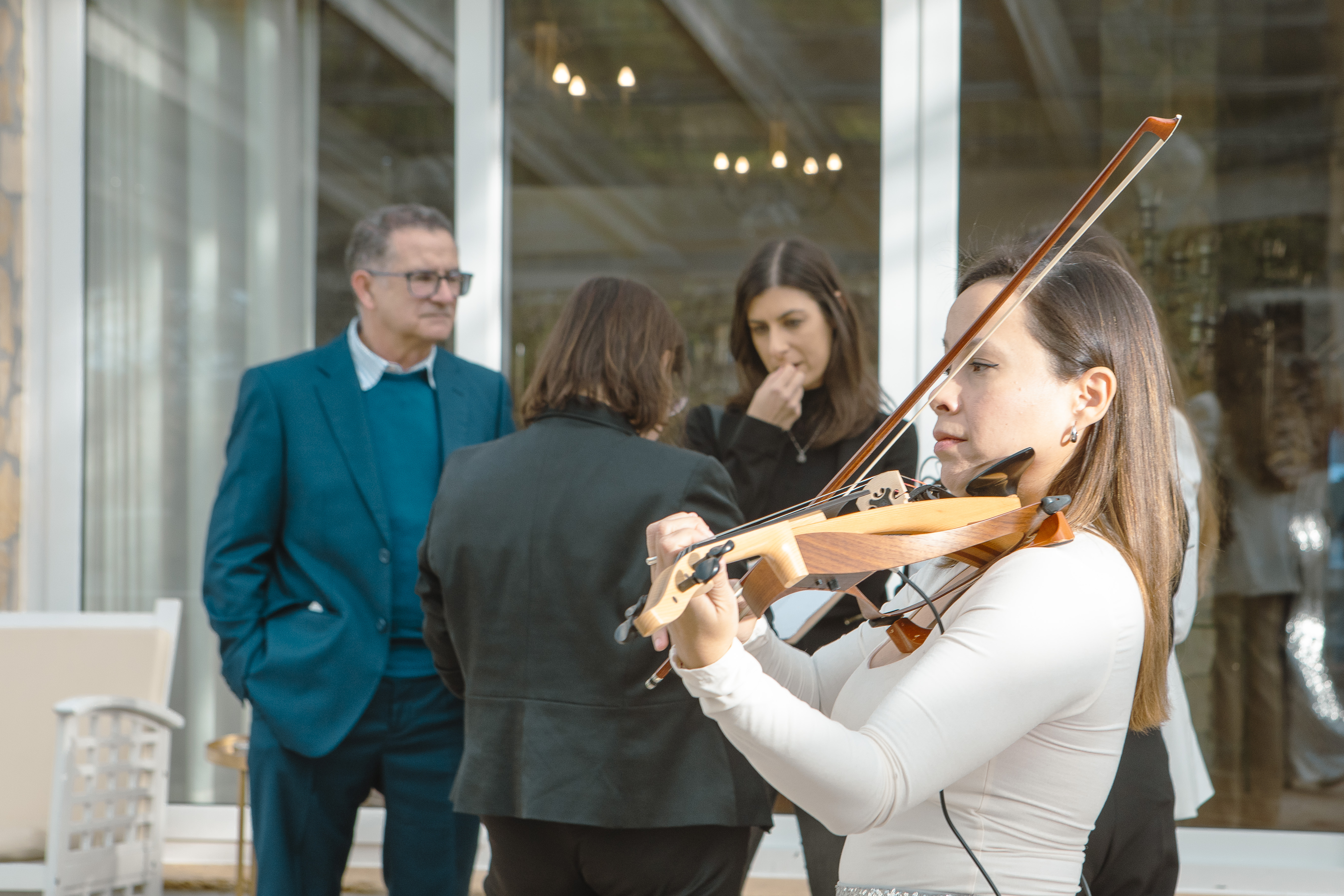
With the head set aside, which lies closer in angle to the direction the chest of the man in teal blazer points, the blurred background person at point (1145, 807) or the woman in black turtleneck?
the blurred background person

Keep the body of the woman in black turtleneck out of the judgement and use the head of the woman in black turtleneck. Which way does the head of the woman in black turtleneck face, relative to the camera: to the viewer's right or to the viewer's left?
to the viewer's left

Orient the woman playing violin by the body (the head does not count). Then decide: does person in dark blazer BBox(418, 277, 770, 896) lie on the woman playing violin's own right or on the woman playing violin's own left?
on the woman playing violin's own right

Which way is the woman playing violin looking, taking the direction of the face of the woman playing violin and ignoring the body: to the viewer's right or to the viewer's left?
to the viewer's left

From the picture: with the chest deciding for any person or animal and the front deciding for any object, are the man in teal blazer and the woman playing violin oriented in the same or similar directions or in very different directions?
very different directions

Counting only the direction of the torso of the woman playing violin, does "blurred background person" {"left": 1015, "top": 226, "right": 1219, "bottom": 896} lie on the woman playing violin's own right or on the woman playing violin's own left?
on the woman playing violin's own right

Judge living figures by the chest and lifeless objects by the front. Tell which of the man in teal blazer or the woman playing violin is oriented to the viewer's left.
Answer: the woman playing violin

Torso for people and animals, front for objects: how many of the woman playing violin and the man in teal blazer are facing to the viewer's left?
1

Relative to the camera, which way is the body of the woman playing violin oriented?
to the viewer's left

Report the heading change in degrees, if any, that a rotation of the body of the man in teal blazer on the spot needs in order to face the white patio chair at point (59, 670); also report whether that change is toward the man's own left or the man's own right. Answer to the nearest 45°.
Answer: approximately 180°

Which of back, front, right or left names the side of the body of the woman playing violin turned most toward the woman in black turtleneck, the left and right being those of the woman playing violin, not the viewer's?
right

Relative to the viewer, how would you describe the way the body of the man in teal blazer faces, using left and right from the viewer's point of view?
facing the viewer and to the right of the viewer

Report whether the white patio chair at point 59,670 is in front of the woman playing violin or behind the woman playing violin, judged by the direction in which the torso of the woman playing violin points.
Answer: in front

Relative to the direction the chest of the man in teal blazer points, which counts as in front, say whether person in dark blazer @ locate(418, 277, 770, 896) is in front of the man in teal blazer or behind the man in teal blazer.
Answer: in front
